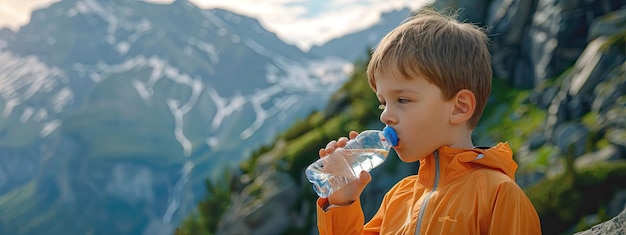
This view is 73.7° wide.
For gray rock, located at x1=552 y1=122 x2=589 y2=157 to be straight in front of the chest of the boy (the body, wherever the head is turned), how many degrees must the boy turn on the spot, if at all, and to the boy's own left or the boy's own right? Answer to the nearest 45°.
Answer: approximately 135° to the boy's own right

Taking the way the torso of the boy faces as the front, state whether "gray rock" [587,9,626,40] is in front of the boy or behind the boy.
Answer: behind

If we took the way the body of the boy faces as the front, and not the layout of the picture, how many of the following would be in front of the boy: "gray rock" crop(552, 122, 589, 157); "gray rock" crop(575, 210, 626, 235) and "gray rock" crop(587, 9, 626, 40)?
0

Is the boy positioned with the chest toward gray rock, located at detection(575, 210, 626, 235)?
no

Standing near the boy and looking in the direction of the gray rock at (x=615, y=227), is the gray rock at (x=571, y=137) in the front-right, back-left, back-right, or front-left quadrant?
front-left

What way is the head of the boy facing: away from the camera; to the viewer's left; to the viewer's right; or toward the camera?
to the viewer's left
